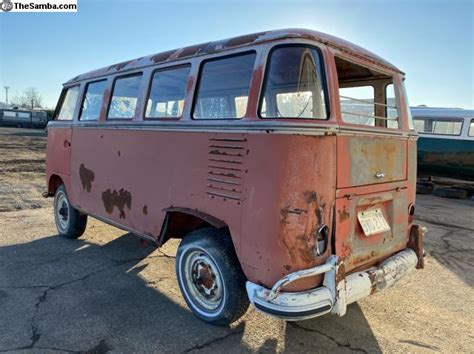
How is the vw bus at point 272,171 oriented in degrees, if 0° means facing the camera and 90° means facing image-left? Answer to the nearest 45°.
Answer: approximately 135°

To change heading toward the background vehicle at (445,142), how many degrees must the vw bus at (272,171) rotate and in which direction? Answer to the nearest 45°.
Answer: approximately 90° to its right
